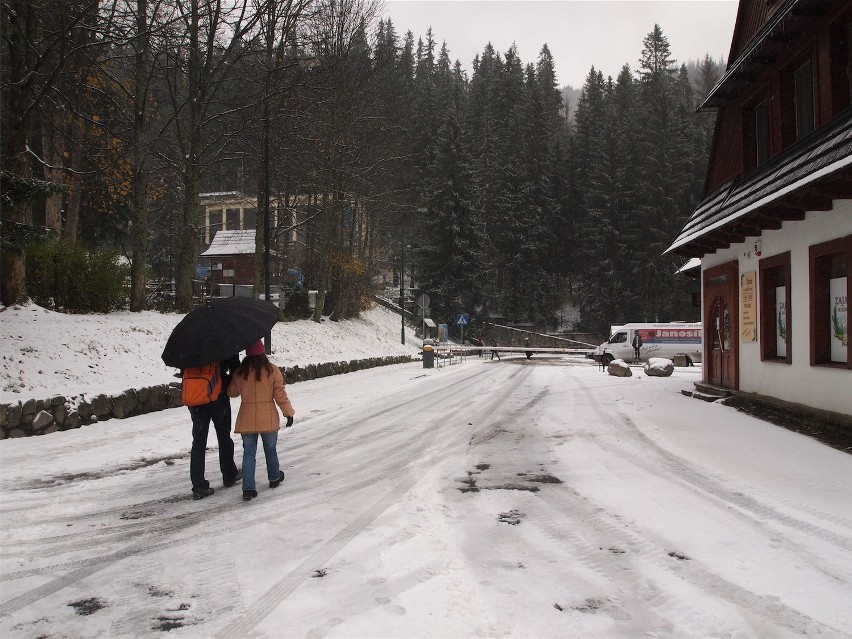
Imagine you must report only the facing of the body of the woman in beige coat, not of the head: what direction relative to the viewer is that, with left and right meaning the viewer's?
facing away from the viewer

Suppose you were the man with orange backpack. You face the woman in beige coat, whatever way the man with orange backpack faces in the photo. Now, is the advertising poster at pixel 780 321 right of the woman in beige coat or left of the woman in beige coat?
left

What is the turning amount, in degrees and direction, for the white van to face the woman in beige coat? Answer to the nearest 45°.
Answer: approximately 90° to its left

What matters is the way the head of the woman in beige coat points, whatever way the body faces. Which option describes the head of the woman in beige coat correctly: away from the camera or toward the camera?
away from the camera

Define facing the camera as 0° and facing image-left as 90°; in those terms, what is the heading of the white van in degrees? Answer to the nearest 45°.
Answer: approximately 90°

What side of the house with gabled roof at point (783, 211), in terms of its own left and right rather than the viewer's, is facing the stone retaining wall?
front

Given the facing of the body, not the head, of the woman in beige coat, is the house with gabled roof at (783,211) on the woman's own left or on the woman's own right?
on the woman's own right

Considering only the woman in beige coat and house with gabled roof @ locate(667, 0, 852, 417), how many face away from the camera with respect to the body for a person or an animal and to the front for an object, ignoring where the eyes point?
1

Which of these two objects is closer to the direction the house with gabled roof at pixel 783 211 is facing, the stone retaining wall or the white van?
the stone retaining wall

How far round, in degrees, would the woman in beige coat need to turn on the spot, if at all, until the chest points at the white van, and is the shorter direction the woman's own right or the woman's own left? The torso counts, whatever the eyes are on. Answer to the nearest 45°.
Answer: approximately 45° to the woman's own right

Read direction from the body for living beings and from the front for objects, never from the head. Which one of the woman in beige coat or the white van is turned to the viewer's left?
the white van

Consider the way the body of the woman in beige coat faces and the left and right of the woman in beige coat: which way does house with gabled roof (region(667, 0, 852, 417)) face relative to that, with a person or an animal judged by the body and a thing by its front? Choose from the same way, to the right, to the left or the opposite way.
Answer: to the left

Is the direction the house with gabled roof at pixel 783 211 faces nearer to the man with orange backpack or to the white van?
the man with orange backpack

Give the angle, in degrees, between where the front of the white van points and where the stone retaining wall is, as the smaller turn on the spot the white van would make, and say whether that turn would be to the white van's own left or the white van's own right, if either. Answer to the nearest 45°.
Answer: approximately 90° to the white van's own left

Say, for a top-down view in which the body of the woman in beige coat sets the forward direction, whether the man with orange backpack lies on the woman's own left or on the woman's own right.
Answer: on the woman's own left
